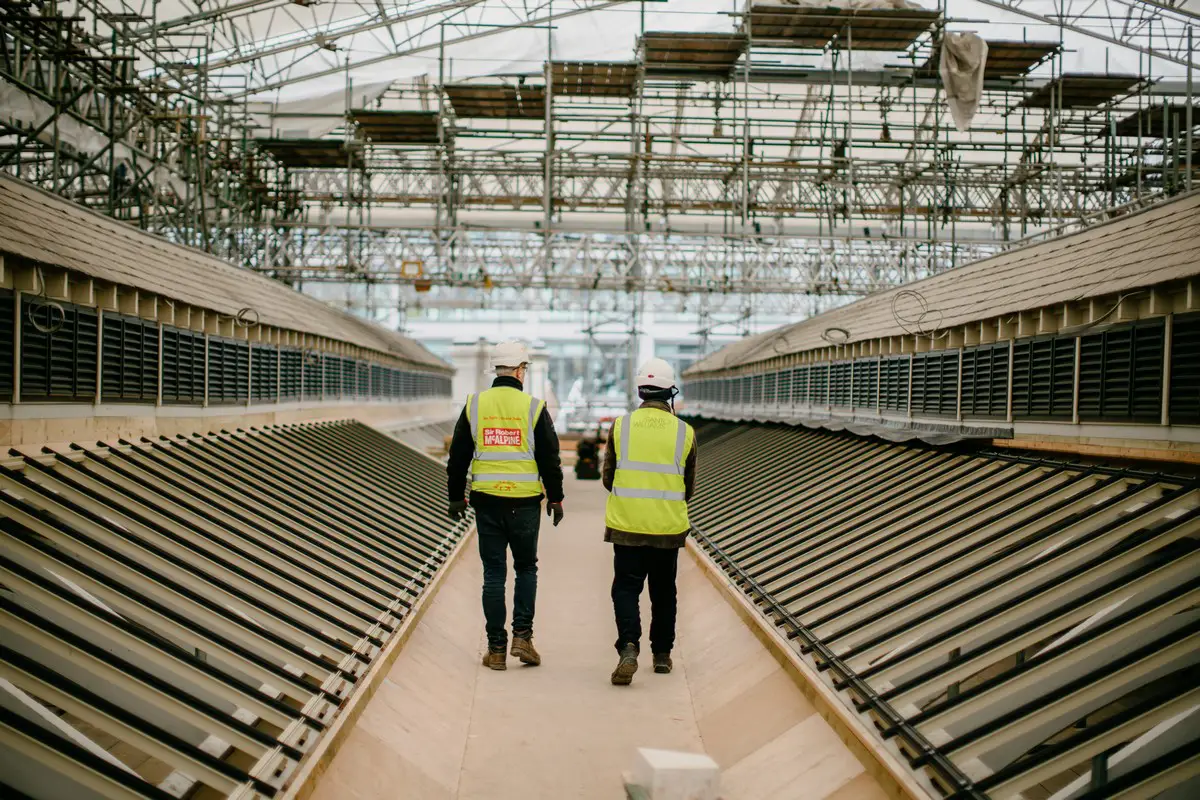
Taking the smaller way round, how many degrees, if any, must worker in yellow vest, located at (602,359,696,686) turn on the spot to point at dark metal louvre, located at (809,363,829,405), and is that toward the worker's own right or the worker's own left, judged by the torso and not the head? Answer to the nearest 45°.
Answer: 0° — they already face it

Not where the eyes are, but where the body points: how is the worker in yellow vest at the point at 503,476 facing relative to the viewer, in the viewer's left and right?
facing away from the viewer

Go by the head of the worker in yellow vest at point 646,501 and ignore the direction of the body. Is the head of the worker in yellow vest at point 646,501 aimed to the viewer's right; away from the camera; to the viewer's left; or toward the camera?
away from the camera

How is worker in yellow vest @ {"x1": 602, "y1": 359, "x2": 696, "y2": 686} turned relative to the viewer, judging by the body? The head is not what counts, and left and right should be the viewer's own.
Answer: facing away from the viewer

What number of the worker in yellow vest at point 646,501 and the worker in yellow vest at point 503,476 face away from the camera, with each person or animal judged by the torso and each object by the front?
2

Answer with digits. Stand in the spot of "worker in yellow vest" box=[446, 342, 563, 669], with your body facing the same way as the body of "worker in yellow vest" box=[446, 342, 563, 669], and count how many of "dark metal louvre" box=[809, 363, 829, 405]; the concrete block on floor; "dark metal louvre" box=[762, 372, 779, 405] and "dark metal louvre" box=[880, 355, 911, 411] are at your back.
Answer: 1
